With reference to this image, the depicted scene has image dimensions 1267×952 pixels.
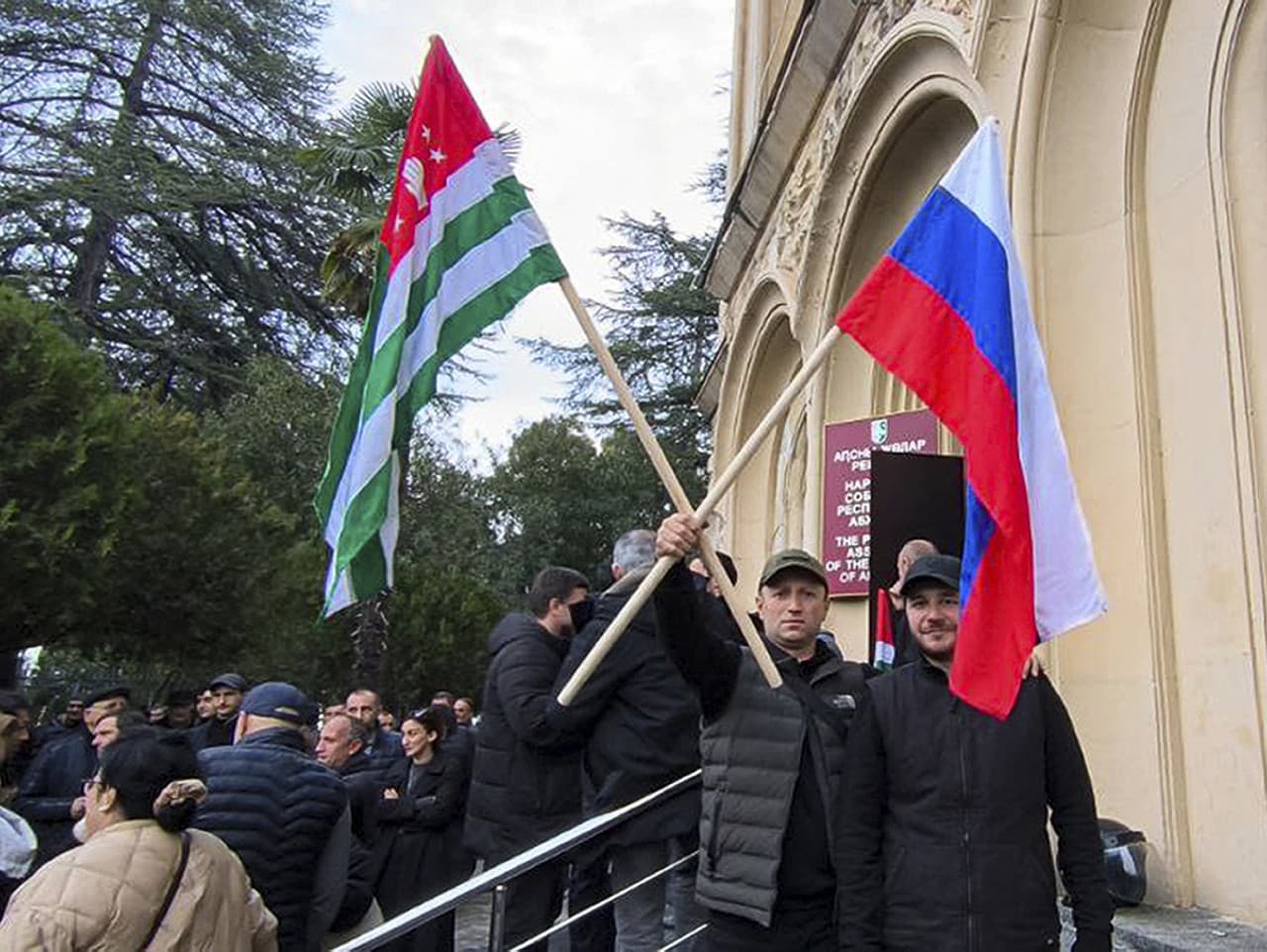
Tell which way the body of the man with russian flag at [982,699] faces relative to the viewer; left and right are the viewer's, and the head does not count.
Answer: facing the viewer

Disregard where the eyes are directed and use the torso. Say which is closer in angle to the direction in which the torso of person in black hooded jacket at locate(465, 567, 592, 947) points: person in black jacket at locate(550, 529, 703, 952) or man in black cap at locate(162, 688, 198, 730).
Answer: the person in black jacket

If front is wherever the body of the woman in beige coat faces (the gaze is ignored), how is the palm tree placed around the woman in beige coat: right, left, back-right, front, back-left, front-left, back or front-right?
front-right

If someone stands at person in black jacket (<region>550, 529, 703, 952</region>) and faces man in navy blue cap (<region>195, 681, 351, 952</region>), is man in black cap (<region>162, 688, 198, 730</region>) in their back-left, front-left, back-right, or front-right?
front-right

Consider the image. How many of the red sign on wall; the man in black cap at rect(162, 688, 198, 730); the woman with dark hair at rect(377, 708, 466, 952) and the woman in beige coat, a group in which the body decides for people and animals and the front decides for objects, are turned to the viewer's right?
0

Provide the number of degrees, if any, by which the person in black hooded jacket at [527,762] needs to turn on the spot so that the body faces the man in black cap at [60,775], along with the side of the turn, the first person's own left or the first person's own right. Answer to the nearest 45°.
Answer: approximately 135° to the first person's own left

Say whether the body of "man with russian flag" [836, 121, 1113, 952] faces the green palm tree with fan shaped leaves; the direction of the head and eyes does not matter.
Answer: no

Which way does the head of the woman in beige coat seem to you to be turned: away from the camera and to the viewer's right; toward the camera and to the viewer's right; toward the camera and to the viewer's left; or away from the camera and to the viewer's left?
away from the camera and to the viewer's left

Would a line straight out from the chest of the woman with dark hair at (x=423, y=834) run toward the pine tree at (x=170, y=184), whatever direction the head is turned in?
no

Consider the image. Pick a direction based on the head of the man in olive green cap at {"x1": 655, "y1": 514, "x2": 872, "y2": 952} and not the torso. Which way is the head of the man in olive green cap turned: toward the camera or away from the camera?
toward the camera

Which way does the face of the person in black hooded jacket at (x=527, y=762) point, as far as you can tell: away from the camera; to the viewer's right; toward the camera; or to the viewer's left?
to the viewer's right

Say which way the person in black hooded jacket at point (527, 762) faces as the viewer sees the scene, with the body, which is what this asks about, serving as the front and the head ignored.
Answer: to the viewer's right

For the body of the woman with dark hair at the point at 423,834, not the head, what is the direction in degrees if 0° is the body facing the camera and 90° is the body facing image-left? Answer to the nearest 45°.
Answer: approximately 45°

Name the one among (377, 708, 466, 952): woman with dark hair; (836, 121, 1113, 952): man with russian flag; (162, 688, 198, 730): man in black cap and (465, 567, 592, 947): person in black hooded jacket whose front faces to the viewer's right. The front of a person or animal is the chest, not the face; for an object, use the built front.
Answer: the person in black hooded jacket
